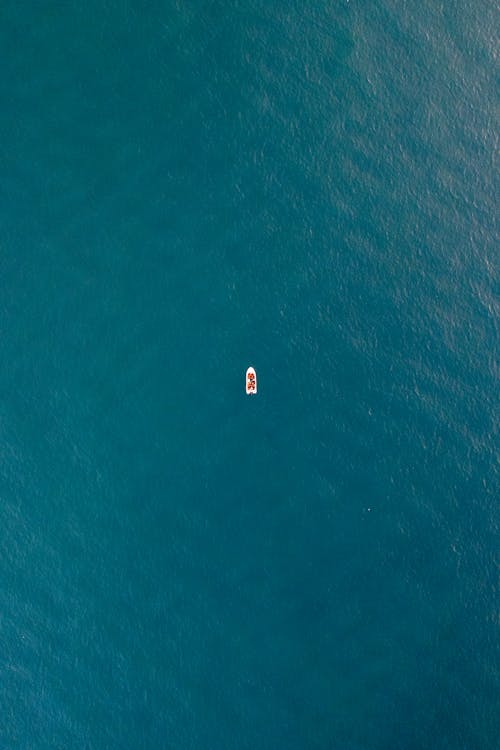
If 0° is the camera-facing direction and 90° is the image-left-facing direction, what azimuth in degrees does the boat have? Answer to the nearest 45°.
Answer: approximately 180°
